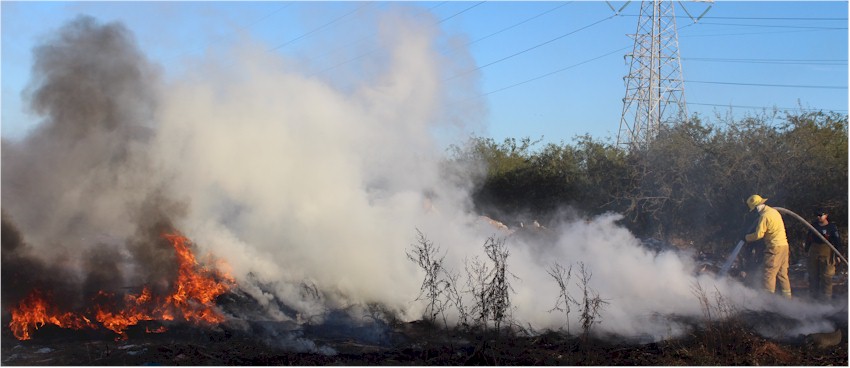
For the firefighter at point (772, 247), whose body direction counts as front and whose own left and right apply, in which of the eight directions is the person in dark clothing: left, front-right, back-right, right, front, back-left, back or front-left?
back-right

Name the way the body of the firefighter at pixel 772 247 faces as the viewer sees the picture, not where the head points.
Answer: to the viewer's left

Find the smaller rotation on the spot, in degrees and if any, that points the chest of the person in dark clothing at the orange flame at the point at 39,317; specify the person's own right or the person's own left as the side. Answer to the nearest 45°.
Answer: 0° — they already face it

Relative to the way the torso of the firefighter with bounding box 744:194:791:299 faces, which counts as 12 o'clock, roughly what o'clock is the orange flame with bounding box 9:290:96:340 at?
The orange flame is roughly at 11 o'clock from the firefighter.

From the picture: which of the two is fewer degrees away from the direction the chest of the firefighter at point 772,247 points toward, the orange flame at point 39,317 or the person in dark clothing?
the orange flame

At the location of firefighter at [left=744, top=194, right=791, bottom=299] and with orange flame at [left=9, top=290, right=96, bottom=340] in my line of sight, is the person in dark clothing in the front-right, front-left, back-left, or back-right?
back-right

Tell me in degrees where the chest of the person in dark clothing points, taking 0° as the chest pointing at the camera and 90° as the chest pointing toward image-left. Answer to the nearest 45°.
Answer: approximately 45°

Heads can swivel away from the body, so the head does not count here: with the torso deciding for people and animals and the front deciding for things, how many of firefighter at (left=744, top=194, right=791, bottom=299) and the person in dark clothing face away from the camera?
0
